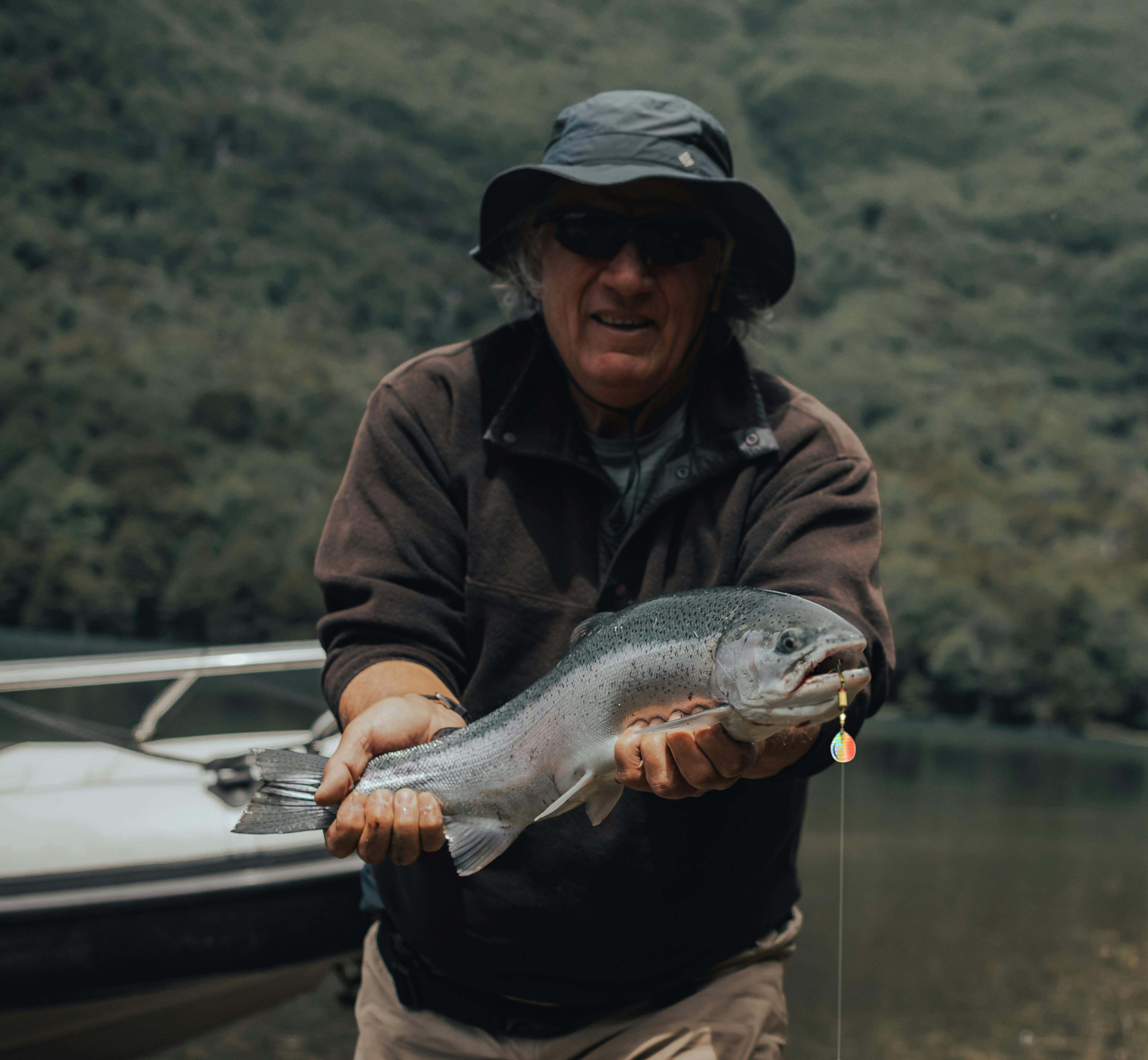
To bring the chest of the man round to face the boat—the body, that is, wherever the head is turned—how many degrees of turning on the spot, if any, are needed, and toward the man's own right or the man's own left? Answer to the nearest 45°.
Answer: approximately 135° to the man's own right

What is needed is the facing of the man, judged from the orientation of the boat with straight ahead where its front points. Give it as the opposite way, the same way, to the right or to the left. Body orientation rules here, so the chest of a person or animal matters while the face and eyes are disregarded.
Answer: to the right

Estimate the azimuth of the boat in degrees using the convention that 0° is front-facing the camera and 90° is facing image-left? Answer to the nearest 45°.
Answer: approximately 270°

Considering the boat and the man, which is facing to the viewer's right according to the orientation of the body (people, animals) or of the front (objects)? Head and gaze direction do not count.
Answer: the boat

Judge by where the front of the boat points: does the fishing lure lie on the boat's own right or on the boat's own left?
on the boat's own right

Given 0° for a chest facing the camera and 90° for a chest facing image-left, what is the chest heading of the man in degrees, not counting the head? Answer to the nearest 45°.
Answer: approximately 0°

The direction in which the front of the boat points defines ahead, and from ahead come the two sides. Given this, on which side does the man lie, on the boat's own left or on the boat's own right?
on the boat's own right

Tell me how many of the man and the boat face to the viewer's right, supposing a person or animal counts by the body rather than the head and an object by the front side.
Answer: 1
